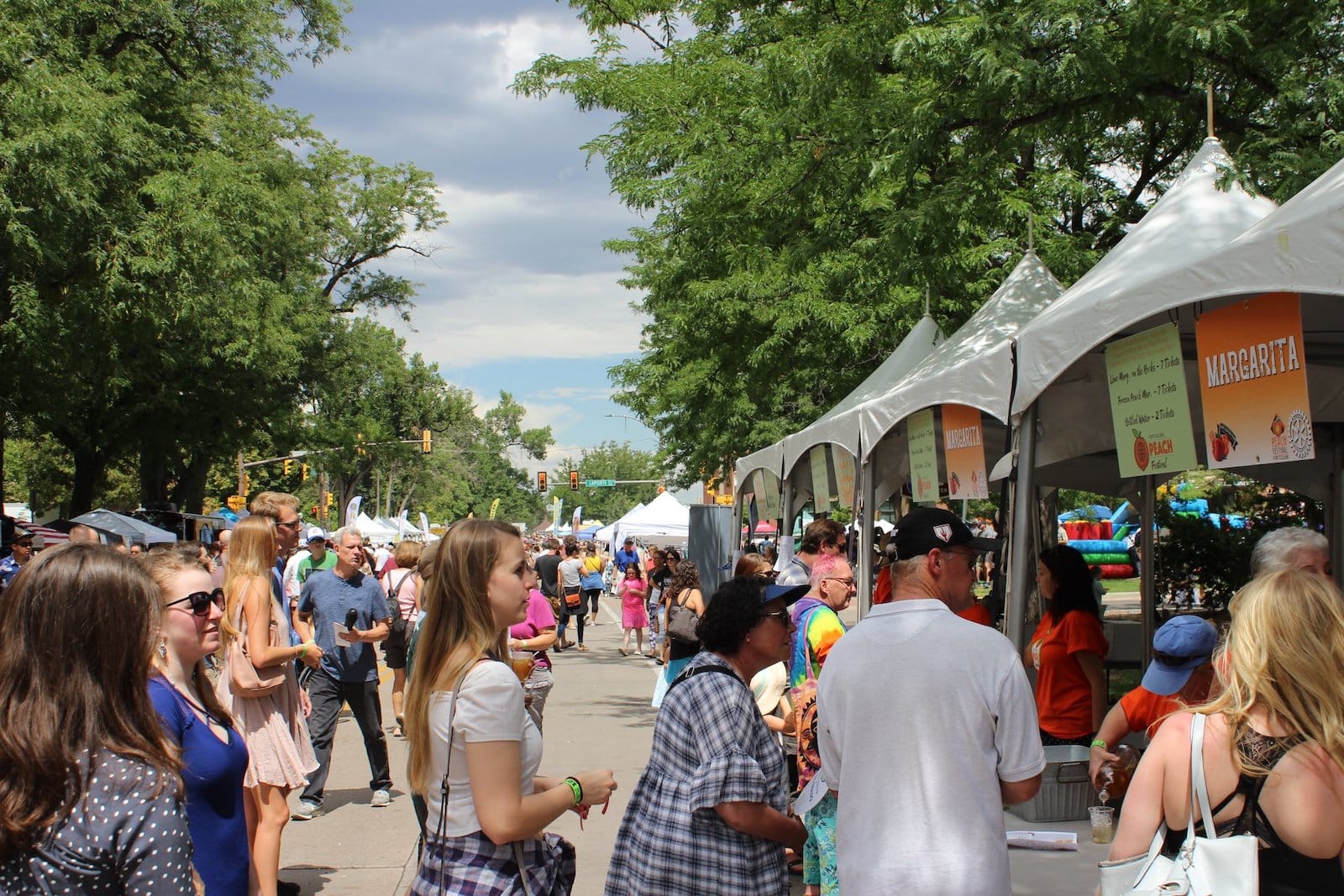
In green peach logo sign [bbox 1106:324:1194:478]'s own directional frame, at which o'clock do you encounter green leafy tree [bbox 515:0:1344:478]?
The green leafy tree is roughly at 4 o'clock from the green peach logo sign.

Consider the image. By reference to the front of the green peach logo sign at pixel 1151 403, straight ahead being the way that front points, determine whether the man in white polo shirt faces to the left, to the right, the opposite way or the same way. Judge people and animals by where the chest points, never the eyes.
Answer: the opposite way

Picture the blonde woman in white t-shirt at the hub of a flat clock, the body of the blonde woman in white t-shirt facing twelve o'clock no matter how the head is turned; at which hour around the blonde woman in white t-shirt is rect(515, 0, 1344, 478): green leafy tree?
The green leafy tree is roughly at 10 o'clock from the blonde woman in white t-shirt.

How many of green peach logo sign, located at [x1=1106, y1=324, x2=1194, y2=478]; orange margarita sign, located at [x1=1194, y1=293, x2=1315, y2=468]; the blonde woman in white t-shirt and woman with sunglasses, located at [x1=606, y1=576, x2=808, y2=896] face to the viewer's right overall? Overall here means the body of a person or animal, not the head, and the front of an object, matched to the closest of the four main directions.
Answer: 2

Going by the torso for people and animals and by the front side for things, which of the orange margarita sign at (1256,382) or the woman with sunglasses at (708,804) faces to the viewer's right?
the woman with sunglasses

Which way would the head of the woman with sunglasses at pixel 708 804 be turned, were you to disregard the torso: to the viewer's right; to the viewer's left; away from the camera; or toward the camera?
to the viewer's right

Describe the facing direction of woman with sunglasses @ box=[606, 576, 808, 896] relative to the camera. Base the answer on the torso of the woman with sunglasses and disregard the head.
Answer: to the viewer's right

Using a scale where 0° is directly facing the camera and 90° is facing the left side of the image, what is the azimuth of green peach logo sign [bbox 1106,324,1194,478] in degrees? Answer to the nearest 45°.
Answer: approximately 45°

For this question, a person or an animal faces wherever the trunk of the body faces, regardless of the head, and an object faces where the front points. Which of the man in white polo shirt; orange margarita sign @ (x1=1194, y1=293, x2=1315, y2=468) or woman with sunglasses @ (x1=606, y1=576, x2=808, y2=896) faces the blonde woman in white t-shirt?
the orange margarita sign

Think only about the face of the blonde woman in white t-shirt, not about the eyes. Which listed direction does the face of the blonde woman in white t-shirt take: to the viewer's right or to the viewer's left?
to the viewer's right

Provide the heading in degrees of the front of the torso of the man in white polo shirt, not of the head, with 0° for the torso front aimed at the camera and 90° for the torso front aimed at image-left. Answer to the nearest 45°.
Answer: approximately 225°

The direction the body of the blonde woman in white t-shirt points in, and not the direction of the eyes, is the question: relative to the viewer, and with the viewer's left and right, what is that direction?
facing to the right of the viewer

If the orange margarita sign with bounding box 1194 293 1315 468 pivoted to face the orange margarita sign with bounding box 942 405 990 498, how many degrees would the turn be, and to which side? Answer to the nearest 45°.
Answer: approximately 90° to its right
